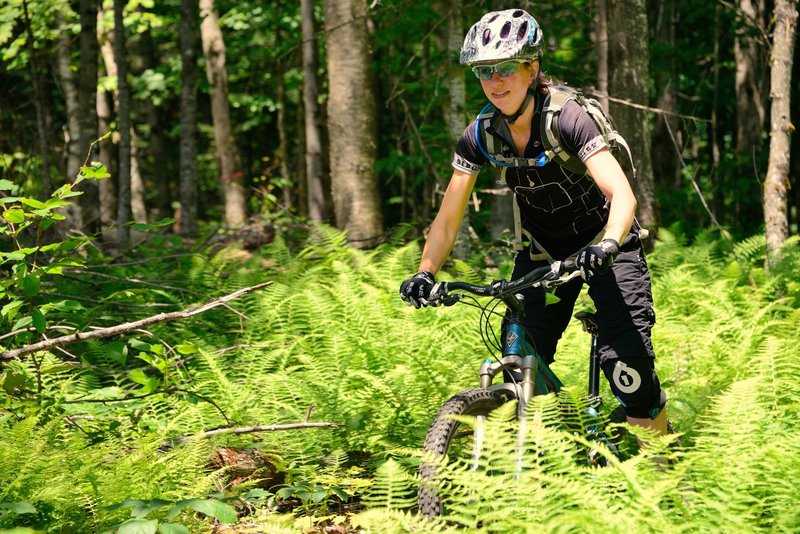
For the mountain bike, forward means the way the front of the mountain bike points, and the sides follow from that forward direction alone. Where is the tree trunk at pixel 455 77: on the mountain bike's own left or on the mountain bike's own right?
on the mountain bike's own right

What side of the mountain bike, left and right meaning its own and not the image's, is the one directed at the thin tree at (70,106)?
right

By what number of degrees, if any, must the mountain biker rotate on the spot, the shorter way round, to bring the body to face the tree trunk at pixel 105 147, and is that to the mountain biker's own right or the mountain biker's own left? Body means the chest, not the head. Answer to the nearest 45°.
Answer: approximately 90° to the mountain biker's own right

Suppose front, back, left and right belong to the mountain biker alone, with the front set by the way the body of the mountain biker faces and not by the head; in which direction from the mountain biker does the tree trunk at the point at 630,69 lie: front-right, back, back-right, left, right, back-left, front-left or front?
back-right

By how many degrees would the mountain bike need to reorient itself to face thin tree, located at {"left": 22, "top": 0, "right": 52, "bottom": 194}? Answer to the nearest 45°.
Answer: approximately 90° to its right

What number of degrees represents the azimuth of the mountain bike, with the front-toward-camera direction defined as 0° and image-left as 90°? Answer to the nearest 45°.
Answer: approximately 45°

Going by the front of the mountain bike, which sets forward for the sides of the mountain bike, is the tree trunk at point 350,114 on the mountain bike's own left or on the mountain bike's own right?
on the mountain bike's own right

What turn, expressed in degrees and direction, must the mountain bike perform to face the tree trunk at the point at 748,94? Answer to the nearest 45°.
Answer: approximately 135° to its right

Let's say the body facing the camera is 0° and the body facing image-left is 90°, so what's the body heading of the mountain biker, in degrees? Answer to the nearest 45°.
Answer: approximately 45°

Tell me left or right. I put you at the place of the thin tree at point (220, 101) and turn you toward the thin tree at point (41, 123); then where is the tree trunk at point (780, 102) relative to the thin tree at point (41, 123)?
left

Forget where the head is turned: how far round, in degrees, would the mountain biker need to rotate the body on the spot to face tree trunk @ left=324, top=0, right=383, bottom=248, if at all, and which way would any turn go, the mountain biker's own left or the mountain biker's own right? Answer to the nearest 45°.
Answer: approximately 135° to the mountain biker's own right
